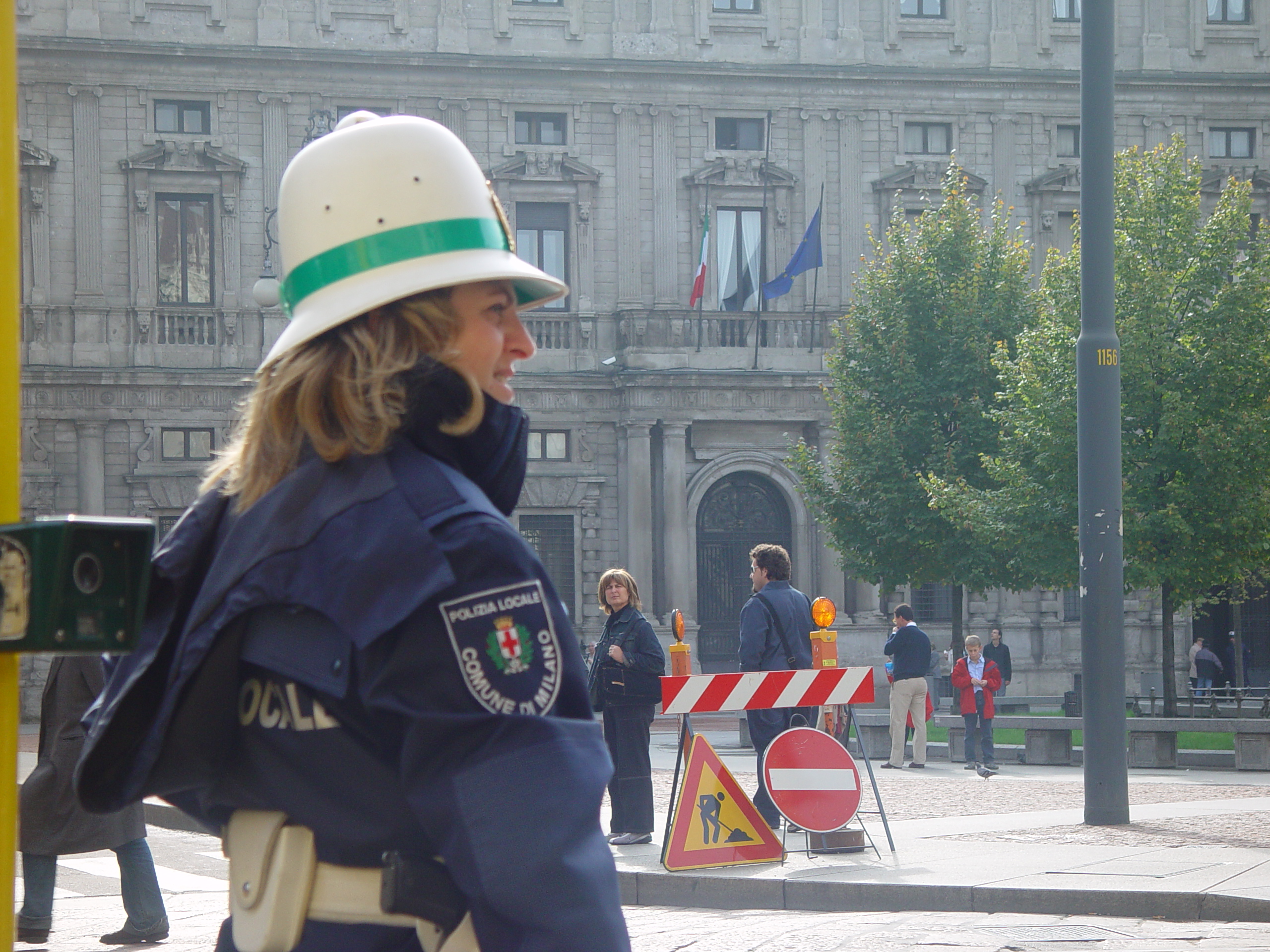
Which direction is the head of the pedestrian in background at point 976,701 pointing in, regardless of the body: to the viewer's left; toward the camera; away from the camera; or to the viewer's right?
toward the camera

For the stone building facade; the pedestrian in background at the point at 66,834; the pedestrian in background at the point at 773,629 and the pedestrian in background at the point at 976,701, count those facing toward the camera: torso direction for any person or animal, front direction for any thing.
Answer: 2

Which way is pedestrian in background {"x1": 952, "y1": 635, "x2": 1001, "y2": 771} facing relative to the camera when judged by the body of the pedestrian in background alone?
toward the camera

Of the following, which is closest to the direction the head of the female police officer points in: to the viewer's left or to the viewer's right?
to the viewer's right

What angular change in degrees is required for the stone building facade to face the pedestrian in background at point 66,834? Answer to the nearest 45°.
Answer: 0° — it already faces them

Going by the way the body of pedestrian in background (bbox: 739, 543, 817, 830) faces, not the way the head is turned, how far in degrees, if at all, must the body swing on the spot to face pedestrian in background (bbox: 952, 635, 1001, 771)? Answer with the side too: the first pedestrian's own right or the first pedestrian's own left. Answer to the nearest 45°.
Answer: approximately 45° to the first pedestrian's own right

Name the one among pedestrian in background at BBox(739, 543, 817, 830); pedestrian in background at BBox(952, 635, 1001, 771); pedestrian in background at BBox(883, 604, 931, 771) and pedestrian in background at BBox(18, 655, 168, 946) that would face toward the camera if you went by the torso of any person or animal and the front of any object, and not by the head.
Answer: pedestrian in background at BBox(952, 635, 1001, 771)

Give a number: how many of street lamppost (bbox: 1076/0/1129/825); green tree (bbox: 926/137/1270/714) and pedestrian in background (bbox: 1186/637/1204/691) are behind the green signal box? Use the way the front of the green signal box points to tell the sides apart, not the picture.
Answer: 3

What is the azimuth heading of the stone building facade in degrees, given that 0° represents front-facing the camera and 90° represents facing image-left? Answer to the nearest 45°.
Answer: approximately 0°

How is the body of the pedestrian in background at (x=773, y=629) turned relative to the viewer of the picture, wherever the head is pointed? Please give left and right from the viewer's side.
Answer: facing away from the viewer and to the left of the viewer

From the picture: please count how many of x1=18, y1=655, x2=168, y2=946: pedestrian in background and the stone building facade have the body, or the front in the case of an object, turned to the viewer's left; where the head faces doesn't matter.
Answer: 1

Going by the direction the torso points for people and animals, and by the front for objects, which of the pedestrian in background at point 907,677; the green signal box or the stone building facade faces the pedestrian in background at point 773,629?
the stone building facade

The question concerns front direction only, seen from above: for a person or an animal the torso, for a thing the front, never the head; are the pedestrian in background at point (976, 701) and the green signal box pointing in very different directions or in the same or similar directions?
same or similar directions

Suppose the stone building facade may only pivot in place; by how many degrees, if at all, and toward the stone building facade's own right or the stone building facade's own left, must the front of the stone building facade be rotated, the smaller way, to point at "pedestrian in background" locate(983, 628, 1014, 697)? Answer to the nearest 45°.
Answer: approximately 45° to the stone building facade's own left
